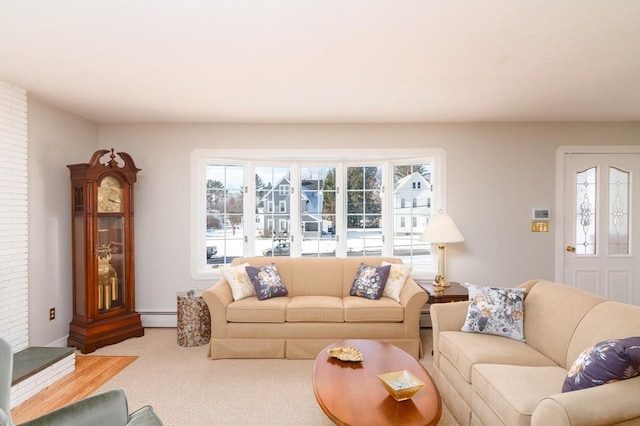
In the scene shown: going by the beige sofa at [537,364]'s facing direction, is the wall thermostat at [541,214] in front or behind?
behind

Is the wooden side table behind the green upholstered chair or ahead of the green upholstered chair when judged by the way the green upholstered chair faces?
ahead

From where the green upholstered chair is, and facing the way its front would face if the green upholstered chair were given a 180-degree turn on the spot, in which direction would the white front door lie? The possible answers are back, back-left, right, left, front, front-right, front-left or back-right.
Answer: back-left

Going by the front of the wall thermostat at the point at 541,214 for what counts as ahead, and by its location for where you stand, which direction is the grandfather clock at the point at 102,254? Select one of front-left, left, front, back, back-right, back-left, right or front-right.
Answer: front-right

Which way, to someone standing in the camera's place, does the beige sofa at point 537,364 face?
facing the viewer and to the left of the viewer

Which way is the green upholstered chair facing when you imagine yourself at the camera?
facing away from the viewer and to the right of the viewer

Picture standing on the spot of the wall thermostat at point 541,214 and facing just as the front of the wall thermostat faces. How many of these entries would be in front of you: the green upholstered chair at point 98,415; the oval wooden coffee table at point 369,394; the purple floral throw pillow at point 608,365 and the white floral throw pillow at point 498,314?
4

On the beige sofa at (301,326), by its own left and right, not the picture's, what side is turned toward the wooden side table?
left

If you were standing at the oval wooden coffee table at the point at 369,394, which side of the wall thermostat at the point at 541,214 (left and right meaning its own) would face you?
front

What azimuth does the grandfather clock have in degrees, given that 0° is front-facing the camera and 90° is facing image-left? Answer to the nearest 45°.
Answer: approximately 315°

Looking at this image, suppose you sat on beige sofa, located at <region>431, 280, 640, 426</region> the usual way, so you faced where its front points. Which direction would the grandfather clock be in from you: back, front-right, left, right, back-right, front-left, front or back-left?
front-right

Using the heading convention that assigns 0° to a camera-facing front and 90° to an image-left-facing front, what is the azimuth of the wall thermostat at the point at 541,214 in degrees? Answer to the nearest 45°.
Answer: approximately 0°

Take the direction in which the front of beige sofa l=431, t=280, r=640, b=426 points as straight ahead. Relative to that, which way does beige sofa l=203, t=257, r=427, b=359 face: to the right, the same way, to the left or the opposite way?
to the left

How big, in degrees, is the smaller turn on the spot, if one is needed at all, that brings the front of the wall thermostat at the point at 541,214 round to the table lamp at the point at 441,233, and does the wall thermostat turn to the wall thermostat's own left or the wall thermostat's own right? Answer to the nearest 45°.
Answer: approximately 45° to the wall thermostat's own right
